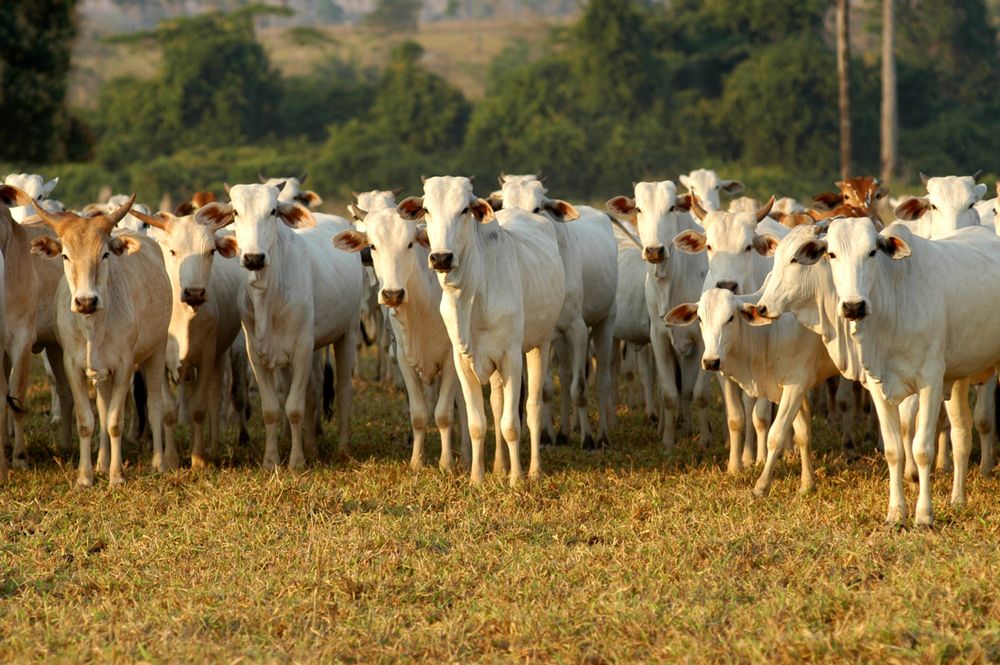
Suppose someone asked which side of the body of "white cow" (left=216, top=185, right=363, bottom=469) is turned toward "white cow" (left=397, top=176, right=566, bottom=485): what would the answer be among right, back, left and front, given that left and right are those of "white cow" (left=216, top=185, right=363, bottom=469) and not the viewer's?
left

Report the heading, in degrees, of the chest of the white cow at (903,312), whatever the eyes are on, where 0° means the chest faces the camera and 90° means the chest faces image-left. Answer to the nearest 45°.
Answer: approximately 45°

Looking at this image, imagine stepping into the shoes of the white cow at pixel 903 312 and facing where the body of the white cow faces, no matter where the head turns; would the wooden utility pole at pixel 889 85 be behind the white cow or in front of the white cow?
behind

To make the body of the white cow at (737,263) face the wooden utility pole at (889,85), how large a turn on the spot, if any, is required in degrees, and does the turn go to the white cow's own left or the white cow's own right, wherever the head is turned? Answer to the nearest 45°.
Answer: approximately 180°

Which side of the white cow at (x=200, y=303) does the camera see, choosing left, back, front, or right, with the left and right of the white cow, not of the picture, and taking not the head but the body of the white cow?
front

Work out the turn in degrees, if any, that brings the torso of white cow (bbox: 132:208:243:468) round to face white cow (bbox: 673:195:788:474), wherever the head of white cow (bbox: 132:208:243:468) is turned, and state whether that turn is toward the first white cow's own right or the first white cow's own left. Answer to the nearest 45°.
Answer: approximately 90° to the first white cow's own left

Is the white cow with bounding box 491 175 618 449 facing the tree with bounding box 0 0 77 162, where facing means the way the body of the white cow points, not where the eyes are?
no

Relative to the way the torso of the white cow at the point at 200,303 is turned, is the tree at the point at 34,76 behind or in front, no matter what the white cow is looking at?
behind

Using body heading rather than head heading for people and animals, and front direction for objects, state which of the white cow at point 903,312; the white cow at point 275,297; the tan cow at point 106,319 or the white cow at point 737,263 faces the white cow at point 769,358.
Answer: the white cow at point 737,263

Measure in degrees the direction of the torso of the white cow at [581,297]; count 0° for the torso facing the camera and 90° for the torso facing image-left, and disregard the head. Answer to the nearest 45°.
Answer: approximately 45°

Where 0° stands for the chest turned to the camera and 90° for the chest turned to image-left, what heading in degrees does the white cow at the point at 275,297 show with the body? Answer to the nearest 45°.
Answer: approximately 45°

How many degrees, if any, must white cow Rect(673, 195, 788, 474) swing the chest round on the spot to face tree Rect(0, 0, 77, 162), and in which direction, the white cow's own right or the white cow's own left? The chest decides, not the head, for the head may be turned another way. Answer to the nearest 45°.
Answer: approximately 135° to the white cow's own right

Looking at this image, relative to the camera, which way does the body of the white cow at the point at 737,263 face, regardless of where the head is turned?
toward the camera

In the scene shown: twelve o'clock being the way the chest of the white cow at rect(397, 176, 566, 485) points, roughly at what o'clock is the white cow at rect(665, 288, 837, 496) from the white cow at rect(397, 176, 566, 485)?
the white cow at rect(665, 288, 837, 496) is roughly at 8 o'clock from the white cow at rect(397, 176, 566, 485).

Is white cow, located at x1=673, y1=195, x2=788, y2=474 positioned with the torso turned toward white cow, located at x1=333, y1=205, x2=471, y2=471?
no

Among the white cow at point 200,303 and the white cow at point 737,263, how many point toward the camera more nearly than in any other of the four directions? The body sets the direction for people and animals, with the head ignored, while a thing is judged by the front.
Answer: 2

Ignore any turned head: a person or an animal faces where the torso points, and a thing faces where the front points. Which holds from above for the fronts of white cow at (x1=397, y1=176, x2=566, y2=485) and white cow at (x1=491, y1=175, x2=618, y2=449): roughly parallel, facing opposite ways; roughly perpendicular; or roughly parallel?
roughly parallel

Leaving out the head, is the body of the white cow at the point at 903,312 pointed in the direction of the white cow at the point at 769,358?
no

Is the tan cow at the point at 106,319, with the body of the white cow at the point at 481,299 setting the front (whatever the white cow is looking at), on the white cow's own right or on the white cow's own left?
on the white cow's own right

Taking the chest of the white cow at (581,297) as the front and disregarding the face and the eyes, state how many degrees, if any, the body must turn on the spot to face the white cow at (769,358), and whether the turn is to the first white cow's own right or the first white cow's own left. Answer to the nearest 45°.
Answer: approximately 45° to the first white cow's own left
